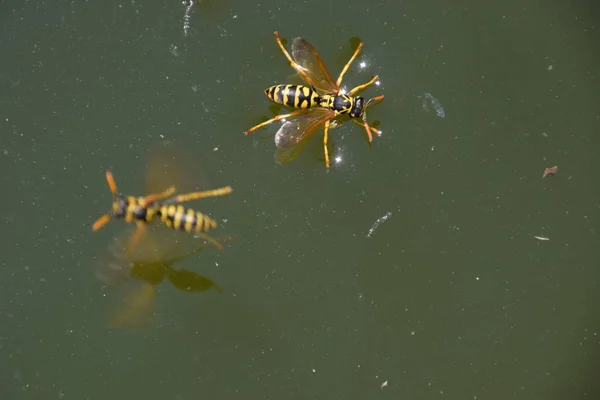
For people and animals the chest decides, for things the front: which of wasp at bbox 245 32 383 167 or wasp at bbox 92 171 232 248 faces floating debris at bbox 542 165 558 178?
wasp at bbox 245 32 383 167

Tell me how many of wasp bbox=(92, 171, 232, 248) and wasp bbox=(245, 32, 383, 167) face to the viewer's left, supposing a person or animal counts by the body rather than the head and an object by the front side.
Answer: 1

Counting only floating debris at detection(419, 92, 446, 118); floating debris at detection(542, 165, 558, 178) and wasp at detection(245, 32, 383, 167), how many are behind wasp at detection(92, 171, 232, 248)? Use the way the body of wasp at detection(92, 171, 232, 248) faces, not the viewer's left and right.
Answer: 3

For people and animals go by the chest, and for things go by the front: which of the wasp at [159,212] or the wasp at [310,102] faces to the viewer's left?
the wasp at [159,212]

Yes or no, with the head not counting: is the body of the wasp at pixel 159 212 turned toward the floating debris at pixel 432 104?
no

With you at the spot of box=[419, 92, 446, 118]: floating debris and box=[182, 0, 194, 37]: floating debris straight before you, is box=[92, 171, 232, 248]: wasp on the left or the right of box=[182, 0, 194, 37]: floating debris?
left

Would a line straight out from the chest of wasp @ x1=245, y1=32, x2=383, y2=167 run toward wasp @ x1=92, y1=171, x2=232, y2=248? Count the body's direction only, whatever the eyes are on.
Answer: no

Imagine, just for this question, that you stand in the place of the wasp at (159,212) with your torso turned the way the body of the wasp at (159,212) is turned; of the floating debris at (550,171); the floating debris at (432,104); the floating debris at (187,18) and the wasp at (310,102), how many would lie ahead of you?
0

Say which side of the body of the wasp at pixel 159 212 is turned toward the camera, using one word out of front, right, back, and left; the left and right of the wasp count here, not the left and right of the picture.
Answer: left

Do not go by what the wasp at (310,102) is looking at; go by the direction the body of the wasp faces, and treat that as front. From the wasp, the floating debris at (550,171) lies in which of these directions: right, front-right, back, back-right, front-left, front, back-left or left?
front

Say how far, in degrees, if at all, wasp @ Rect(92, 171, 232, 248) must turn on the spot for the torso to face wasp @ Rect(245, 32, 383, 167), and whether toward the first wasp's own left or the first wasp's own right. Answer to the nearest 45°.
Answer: approximately 180°

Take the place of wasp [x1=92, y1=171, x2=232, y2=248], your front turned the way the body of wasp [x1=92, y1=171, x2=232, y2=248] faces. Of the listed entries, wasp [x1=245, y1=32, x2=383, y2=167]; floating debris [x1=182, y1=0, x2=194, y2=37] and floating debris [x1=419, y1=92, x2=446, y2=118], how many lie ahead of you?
0

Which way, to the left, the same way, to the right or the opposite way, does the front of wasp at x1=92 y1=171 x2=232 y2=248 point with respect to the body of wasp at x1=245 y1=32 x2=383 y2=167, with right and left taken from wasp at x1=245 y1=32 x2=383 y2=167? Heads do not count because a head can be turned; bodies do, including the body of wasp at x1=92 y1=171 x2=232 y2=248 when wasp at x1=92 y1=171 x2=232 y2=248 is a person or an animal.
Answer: the opposite way

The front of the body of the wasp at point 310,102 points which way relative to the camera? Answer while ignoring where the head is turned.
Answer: to the viewer's right
